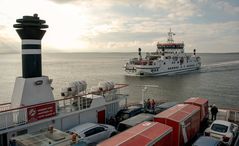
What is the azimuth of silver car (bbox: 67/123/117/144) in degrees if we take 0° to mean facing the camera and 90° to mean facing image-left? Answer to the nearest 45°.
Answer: approximately 225°

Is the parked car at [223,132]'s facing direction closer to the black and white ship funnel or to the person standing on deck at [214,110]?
the person standing on deck

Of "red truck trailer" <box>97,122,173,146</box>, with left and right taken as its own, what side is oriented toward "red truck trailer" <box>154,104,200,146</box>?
front

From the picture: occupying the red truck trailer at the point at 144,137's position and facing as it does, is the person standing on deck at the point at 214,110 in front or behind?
in front

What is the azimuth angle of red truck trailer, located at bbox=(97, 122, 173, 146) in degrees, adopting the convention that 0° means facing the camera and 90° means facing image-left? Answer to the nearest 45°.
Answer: approximately 225°

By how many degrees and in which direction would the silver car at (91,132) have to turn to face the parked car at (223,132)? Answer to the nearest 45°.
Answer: approximately 45° to its right

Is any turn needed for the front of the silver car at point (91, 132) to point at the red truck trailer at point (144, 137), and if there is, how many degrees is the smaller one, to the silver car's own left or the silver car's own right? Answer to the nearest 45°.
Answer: approximately 90° to the silver car's own right

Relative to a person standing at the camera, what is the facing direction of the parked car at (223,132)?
facing away from the viewer and to the right of the viewer

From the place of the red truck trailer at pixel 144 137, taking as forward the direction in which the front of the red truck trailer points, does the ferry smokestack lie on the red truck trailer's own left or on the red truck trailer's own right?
on the red truck trailer's own left
